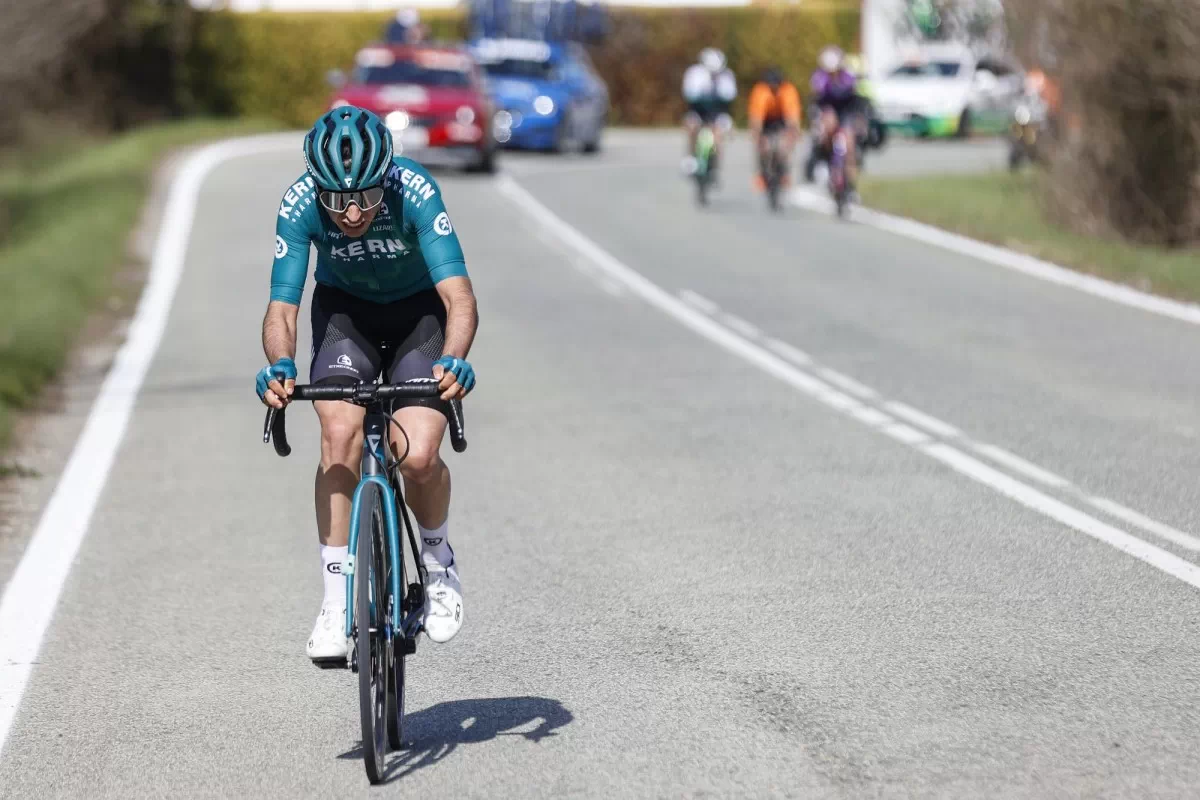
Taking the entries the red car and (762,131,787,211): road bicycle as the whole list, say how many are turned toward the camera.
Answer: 2

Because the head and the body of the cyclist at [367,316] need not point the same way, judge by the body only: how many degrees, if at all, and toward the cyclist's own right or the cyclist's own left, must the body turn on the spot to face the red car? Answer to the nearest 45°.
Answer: approximately 180°

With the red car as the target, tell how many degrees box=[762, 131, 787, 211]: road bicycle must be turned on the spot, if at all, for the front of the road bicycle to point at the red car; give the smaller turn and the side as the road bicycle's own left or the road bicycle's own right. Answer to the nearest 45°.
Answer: approximately 135° to the road bicycle's own right

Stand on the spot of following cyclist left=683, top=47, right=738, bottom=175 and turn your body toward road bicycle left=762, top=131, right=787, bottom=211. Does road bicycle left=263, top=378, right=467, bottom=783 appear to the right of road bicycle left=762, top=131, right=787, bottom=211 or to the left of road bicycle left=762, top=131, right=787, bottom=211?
right

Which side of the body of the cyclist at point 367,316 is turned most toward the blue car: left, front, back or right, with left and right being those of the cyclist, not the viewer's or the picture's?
back

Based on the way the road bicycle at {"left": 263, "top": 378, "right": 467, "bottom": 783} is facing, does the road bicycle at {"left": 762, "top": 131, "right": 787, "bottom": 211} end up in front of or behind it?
behind

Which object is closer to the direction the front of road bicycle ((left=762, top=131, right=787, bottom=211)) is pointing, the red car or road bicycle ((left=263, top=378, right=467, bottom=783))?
the road bicycle

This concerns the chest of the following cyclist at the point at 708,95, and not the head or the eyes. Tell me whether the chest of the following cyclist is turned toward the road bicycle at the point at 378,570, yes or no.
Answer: yes
